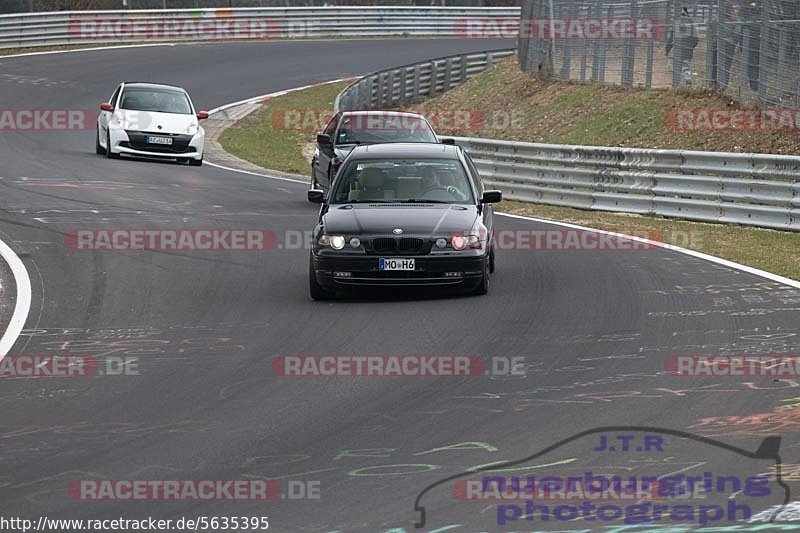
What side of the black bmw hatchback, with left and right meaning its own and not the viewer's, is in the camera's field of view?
front

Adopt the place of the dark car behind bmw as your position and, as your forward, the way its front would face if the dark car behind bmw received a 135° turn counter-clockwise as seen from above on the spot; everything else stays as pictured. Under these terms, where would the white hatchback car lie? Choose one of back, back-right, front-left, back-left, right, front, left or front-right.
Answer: left

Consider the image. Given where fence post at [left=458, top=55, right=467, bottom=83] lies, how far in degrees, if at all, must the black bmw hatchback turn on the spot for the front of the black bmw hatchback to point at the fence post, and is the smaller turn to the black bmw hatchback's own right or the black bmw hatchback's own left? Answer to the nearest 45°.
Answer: approximately 180°

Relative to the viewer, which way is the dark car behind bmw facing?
toward the camera

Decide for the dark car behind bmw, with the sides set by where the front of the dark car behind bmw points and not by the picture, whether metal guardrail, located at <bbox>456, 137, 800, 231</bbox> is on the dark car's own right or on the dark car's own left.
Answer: on the dark car's own left

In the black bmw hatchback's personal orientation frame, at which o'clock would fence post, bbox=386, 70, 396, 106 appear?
The fence post is roughly at 6 o'clock from the black bmw hatchback.

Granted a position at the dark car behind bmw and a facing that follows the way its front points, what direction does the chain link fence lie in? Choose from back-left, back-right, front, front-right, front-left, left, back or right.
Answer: back-left

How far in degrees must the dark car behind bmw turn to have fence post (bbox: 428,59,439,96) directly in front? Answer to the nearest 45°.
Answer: approximately 180°

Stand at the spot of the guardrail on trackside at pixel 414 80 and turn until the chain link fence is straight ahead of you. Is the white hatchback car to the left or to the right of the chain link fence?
right

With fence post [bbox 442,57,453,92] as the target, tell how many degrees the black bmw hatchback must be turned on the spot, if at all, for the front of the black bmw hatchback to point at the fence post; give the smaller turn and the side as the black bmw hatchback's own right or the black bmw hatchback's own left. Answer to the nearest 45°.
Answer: approximately 180°

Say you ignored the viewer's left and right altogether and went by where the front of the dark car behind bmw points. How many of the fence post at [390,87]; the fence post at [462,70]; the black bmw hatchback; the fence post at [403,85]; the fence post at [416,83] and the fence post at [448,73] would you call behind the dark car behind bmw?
5

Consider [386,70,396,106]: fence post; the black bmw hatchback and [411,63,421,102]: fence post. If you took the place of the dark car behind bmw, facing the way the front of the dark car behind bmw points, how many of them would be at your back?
2

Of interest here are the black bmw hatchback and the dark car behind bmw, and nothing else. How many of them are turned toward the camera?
2

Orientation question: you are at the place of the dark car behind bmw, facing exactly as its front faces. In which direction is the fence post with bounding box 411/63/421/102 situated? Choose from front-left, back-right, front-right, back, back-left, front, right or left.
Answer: back

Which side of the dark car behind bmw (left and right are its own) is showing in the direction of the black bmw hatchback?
front

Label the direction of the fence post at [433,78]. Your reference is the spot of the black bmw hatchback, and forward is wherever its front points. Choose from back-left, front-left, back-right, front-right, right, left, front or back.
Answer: back
